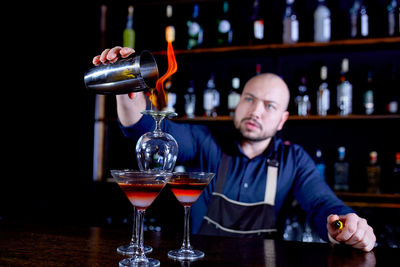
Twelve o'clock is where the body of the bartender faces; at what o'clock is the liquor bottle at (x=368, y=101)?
The liquor bottle is roughly at 8 o'clock from the bartender.

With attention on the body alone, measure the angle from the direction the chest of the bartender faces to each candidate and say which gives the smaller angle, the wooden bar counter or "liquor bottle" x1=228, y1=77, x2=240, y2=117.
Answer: the wooden bar counter

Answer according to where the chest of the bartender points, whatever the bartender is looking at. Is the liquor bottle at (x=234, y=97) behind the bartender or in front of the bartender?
behind

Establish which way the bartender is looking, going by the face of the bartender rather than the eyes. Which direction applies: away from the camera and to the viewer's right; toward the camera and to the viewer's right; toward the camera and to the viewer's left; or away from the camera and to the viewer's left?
toward the camera and to the viewer's left

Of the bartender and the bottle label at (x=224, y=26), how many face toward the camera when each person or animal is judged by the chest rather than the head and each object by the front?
2

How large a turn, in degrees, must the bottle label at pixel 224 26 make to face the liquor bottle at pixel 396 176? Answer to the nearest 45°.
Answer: approximately 90° to its left

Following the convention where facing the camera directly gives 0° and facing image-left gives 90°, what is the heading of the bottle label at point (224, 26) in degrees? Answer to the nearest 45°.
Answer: approximately 0°
